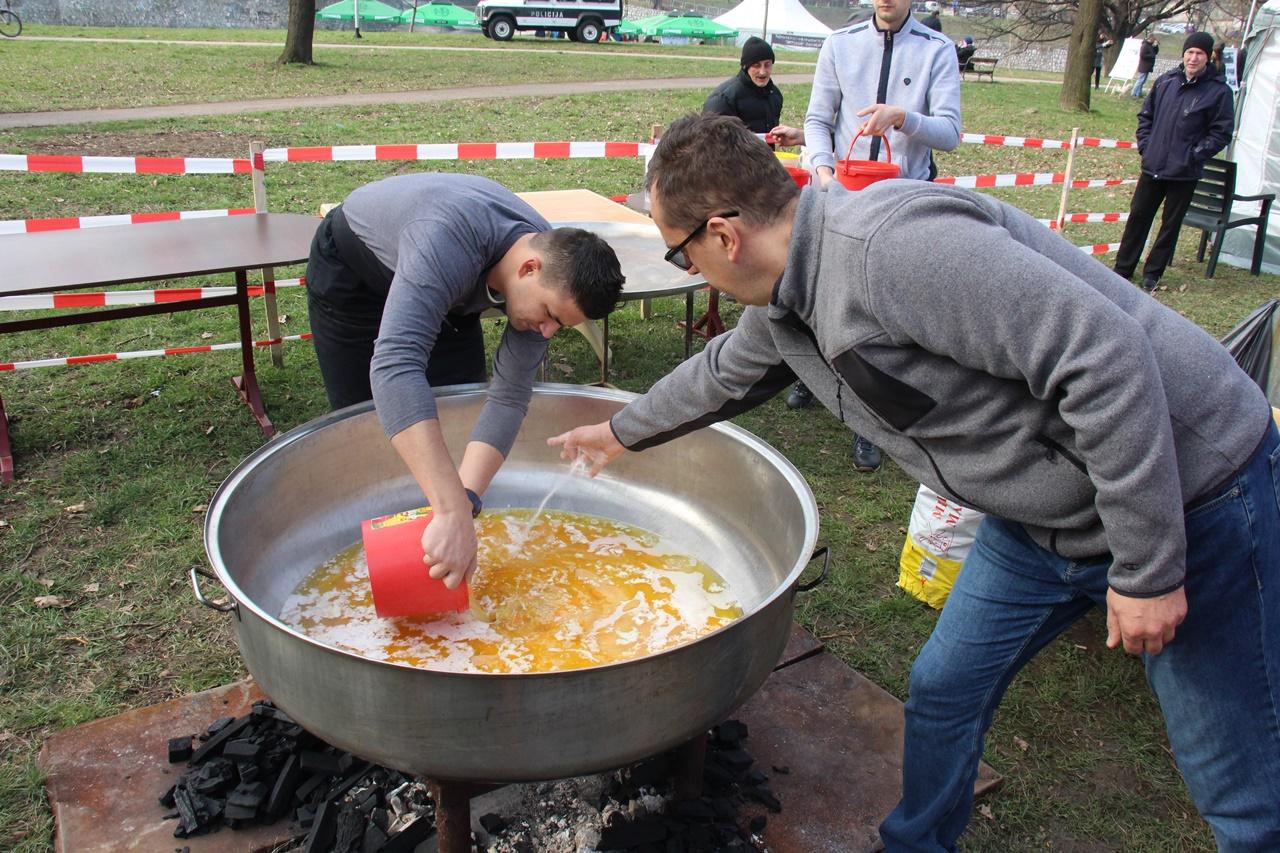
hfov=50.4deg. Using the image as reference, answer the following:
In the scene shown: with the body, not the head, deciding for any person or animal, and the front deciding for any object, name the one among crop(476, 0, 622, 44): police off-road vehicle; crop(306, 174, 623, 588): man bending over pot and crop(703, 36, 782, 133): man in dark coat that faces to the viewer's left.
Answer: the police off-road vehicle

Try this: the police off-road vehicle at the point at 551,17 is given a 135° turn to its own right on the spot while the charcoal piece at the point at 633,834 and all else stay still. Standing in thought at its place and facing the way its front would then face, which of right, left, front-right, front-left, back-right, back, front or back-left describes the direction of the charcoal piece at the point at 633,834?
back-right

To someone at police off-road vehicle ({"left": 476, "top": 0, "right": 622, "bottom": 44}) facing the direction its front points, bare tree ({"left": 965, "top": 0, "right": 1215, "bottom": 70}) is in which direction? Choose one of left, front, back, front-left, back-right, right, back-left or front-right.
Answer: back

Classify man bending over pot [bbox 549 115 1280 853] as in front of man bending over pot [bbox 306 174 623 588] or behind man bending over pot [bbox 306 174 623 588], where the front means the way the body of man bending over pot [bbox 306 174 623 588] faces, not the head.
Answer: in front

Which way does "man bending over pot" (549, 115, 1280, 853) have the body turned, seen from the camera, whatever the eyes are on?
to the viewer's left

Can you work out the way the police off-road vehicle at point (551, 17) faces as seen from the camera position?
facing to the left of the viewer

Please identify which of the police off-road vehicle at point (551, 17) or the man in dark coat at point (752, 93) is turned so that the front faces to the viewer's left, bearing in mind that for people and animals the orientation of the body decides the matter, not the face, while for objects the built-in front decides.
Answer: the police off-road vehicle

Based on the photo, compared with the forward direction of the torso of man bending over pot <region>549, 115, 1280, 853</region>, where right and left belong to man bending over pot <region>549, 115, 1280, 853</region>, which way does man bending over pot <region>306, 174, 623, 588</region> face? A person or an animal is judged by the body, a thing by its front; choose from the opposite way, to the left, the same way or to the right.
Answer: the opposite way

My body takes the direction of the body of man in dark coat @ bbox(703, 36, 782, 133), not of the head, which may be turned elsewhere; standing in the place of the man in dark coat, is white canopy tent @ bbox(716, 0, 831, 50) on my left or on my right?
on my left

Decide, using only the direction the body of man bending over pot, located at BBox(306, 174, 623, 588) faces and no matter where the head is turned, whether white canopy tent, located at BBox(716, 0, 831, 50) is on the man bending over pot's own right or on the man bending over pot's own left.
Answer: on the man bending over pot's own left

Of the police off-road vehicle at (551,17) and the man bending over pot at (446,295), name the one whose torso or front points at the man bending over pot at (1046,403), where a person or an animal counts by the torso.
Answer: the man bending over pot at (446,295)

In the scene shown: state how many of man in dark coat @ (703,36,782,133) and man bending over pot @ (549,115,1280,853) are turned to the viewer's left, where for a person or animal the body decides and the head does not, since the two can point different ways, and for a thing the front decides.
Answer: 1

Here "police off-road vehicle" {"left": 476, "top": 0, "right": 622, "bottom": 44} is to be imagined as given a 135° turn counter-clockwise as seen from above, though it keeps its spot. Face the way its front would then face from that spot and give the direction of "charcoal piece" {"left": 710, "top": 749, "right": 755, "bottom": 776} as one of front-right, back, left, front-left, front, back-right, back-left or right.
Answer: front-right

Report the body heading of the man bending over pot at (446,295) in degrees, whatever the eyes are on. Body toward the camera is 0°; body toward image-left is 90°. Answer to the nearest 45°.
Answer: approximately 315°

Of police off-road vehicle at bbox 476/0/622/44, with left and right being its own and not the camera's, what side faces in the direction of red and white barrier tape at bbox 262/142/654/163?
left

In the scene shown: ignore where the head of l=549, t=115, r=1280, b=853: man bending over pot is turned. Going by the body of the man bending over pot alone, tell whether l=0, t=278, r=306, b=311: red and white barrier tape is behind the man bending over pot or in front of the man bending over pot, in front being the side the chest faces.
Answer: in front
